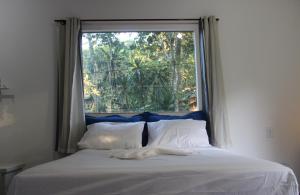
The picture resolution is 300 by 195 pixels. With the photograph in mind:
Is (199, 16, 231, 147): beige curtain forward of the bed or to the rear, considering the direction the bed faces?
to the rear

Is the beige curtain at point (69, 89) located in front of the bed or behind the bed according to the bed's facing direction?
behind

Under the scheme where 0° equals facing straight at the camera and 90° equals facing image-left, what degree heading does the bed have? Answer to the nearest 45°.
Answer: approximately 0°
